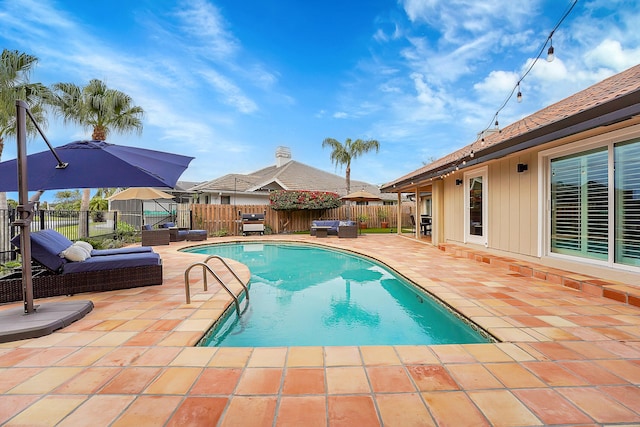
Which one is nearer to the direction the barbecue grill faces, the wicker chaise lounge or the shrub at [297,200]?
the wicker chaise lounge

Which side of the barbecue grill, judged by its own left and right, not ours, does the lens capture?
front

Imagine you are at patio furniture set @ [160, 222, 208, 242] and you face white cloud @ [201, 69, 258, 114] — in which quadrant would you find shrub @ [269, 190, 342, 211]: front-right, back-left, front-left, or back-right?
front-right

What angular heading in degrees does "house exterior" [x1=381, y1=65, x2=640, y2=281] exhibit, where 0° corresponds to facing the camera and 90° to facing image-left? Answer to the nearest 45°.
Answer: approximately 45°

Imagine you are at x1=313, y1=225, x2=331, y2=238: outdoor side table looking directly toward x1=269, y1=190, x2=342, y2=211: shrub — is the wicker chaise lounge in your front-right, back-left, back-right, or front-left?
back-left

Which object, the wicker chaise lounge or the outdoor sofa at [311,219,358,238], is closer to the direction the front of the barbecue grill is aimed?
the wicker chaise lounge

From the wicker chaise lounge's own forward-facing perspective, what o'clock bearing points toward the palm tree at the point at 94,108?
The palm tree is roughly at 9 o'clock from the wicker chaise lounge.

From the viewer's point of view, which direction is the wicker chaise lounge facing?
to the viewer's right

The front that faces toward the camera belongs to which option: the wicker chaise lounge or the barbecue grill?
the barbecue grill

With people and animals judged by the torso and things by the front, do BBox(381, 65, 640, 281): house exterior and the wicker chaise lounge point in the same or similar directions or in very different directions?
very different directions

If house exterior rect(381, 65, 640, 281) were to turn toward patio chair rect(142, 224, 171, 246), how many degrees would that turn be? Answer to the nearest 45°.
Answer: approximately 45° to its right
